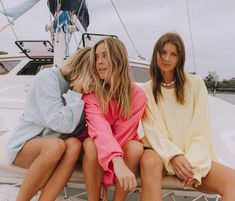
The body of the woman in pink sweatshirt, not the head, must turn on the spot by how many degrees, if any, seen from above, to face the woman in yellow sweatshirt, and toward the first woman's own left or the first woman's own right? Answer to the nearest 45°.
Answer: approximately 90° to the first woman's own left

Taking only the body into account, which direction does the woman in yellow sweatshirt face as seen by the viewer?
toward the camera

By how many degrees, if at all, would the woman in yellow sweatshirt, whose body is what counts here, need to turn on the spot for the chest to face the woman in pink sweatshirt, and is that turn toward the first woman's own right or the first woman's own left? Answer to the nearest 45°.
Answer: approximately 90° to the first woman's own right

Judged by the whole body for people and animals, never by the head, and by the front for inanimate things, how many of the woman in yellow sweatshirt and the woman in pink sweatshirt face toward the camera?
2

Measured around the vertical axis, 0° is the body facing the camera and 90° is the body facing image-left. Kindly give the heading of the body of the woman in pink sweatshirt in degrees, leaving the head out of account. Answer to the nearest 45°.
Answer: approximately 0°

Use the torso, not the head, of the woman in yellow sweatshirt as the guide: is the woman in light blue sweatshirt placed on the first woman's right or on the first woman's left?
on the first woman's right
